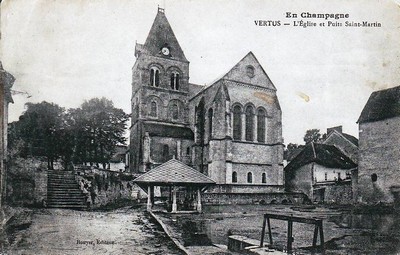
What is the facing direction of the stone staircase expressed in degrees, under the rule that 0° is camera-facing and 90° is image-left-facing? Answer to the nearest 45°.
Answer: approximately 0°

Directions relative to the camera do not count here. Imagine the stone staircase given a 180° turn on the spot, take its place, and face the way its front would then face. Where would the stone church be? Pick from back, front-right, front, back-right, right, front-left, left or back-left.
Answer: front-right

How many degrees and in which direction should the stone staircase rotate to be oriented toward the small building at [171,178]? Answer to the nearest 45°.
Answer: approximately 45° to its left
